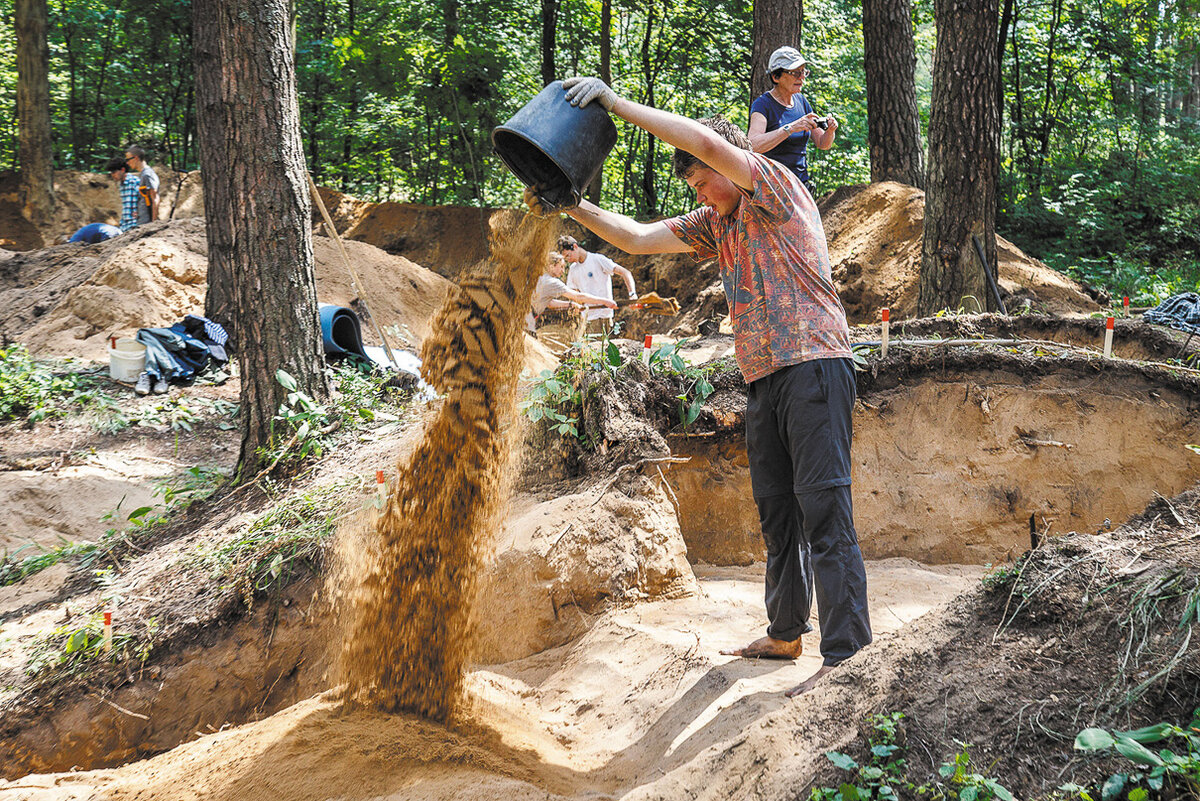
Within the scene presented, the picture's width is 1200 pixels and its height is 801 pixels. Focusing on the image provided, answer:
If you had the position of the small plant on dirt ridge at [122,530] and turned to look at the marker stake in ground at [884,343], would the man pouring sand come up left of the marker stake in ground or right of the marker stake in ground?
right

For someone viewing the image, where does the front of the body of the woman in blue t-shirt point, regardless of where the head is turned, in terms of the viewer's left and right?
facing the viewer and to the right of the viewer

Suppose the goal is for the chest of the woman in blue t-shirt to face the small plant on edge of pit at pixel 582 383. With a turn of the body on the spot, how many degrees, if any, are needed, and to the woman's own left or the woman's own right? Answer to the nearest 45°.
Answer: approximately 90° to the woman's own right

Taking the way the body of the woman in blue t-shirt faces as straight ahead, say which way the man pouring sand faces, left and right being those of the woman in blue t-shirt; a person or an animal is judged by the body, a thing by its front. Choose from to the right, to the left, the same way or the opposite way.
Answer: to the right

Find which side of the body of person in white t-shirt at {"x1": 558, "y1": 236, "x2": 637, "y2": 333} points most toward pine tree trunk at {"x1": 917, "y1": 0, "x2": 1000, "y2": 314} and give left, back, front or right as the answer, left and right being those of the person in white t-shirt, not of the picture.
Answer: left
